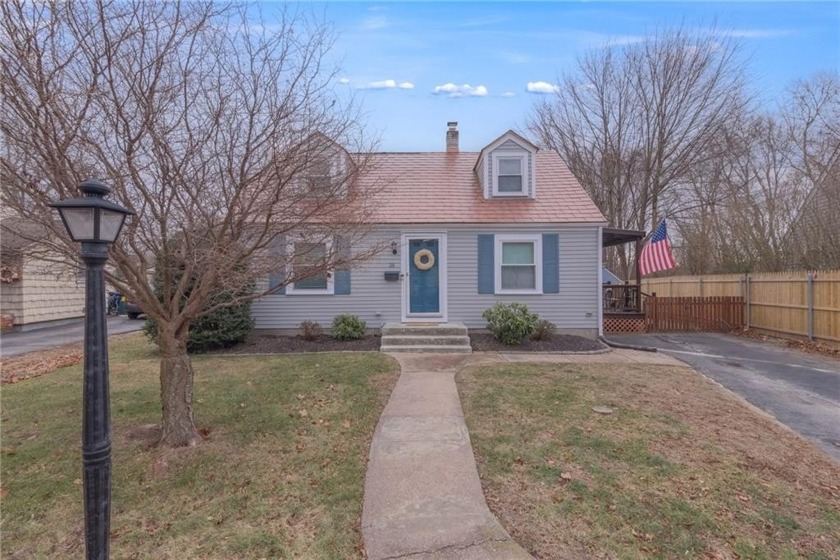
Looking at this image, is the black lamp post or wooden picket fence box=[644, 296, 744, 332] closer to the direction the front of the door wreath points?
the black lamp post

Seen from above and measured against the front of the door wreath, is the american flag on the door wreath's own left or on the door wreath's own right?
on the door wreath's own left

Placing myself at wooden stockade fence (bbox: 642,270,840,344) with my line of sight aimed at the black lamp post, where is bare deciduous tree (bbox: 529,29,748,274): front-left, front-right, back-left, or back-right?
back-right

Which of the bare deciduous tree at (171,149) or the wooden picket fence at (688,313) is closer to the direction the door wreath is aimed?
the bare deciduous tree

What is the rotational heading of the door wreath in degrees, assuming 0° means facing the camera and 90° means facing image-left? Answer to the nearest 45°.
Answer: approximately 0°

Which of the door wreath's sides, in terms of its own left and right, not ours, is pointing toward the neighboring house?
right

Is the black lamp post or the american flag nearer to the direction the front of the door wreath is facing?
the black lamp post

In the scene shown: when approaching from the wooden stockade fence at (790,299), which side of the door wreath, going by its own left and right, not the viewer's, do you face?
left

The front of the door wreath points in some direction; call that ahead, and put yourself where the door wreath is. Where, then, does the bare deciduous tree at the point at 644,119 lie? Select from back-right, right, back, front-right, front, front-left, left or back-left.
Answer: back-left
